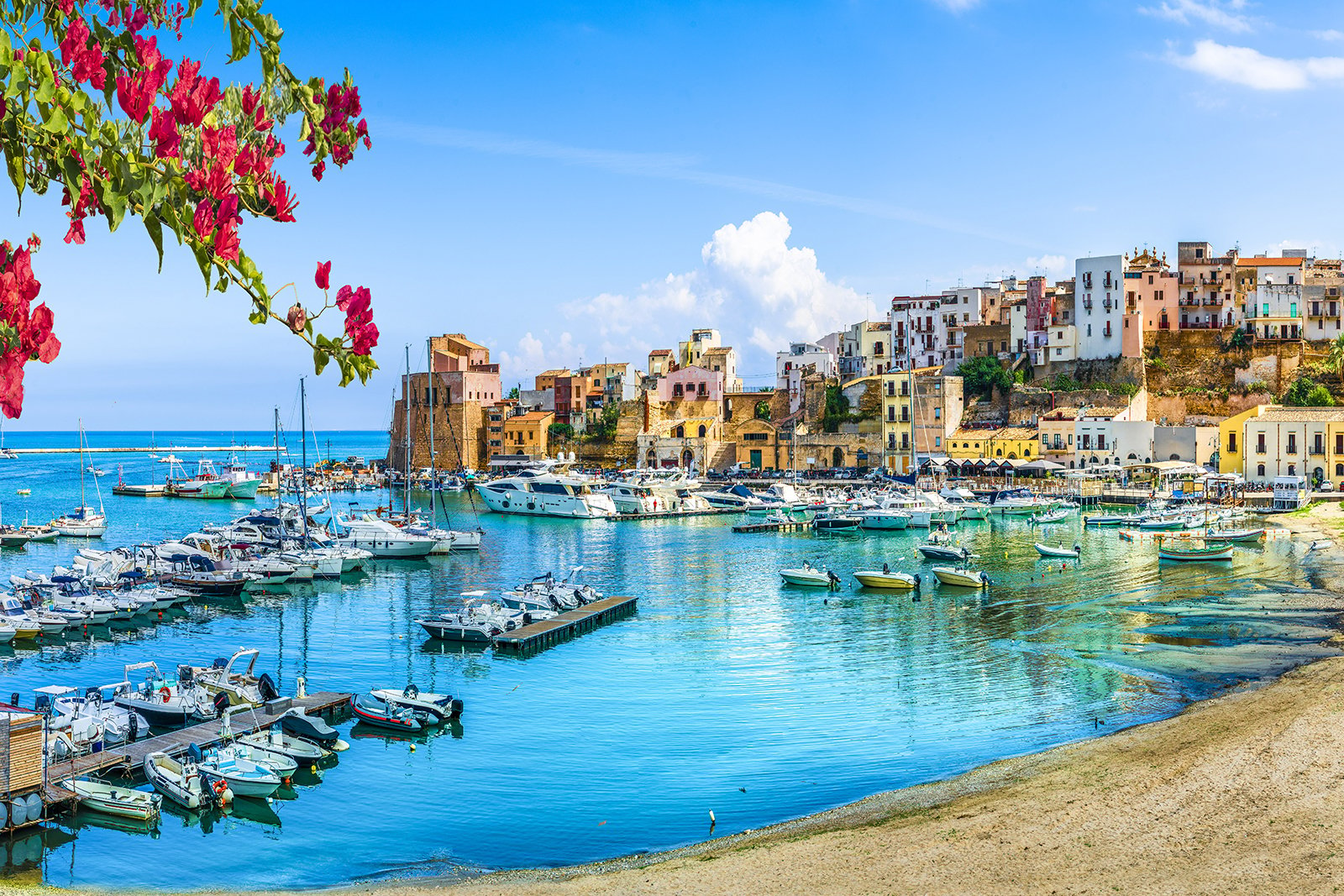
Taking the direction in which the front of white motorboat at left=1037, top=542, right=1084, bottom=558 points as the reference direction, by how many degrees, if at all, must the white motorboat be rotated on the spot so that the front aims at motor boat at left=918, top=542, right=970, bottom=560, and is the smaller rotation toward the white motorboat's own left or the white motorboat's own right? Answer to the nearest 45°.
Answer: approximately 45° to the white motorboat's own left

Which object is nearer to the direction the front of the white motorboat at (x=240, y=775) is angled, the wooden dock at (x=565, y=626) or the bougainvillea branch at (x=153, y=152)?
the bougainvillea branch

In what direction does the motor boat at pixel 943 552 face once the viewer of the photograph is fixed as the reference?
facing to the left of the viewer

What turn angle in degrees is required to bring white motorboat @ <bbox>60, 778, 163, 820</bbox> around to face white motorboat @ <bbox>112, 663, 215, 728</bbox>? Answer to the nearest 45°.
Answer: approximately 45° to its right

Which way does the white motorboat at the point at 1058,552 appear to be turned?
to the viewer's left

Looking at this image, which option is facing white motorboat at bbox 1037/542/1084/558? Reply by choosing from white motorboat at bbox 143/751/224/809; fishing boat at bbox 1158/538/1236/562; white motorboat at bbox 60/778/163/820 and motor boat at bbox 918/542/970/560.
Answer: fishing boat at bbox 1158/538/1236/562

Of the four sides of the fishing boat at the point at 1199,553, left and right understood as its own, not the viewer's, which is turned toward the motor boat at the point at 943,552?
front

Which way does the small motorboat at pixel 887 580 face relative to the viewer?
to the viewer's left

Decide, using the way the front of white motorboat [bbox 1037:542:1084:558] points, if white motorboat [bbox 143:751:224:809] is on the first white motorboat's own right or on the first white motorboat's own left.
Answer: on the first white motorboat's own left

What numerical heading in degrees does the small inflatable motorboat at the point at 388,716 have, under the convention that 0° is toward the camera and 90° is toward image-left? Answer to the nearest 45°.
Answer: approximately 135°
